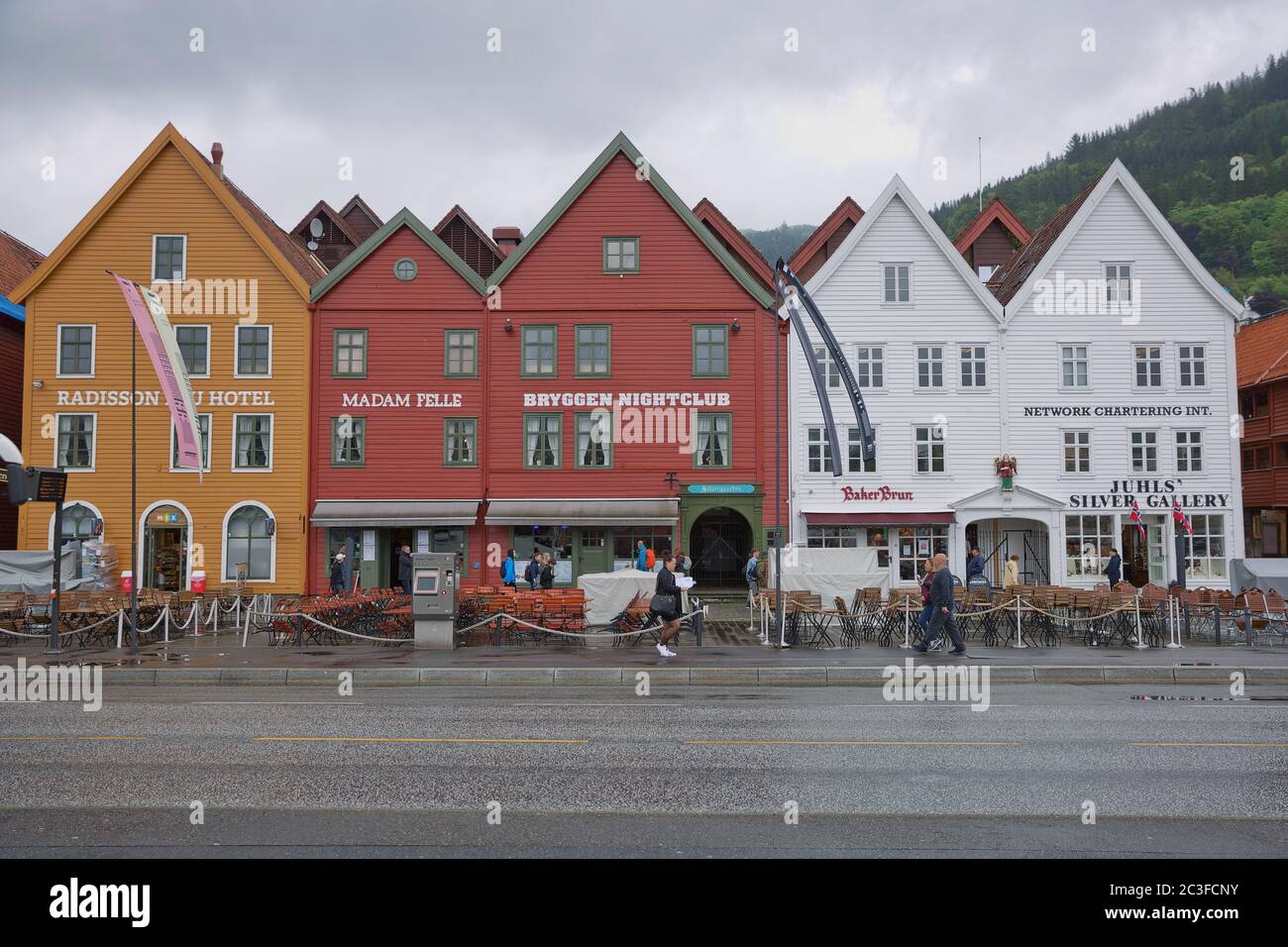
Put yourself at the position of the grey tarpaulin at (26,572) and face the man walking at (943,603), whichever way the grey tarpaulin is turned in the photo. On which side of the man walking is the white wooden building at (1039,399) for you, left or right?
left

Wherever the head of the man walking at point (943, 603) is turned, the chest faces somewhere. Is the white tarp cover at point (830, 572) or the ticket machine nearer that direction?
the ticket machine

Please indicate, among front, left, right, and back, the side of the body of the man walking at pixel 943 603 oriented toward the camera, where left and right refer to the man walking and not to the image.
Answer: left

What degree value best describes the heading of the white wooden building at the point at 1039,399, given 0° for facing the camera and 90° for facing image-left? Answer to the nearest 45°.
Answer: approximately 0°

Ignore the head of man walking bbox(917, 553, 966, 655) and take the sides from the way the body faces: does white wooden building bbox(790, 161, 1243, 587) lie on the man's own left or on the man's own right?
on the man's own right

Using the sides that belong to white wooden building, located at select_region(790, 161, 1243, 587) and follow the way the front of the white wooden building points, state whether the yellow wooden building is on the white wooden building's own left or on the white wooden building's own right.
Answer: on the white wooden building's own right

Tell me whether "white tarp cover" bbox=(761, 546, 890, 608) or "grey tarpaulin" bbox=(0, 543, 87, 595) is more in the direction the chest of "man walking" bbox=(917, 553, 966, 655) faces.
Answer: the grey tarpaulin

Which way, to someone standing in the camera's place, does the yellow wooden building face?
facing the viewer

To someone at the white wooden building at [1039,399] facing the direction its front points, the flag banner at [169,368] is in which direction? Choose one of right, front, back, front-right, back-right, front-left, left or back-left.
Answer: front-right

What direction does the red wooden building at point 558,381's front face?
toward the camera

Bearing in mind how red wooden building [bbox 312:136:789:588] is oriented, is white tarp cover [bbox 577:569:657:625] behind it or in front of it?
in front

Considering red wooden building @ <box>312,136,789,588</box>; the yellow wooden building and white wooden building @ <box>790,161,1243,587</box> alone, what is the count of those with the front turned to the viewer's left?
0
